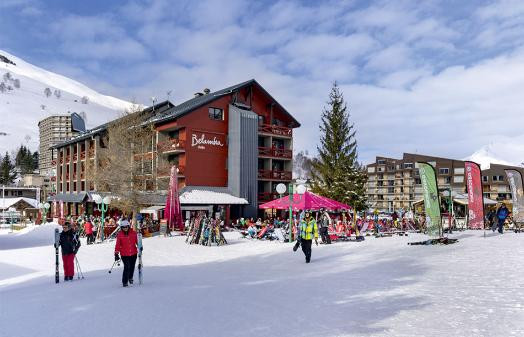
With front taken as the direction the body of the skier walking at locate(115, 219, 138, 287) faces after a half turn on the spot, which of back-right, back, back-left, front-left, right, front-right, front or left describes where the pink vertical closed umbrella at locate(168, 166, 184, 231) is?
front

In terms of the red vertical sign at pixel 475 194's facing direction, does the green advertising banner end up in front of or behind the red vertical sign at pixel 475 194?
in front

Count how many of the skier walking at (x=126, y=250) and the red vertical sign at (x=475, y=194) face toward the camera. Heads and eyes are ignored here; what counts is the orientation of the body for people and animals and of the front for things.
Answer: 2

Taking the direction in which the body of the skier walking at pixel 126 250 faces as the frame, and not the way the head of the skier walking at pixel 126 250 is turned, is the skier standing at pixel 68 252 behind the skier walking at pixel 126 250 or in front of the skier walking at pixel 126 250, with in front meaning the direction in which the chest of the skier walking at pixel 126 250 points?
behind

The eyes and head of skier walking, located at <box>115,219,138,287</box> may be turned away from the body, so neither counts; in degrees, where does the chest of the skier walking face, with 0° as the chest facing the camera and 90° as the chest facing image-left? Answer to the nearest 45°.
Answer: approximately 0°

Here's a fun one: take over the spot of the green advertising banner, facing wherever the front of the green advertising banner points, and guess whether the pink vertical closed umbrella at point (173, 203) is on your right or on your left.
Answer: on your right

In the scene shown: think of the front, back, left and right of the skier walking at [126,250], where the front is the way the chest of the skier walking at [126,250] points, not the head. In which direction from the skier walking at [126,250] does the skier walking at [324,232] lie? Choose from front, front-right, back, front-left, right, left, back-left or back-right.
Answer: back-left

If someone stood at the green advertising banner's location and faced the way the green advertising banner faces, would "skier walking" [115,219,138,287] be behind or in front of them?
in front

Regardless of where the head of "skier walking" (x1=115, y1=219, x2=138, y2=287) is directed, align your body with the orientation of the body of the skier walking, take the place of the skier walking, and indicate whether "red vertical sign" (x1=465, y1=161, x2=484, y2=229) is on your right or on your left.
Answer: on your left

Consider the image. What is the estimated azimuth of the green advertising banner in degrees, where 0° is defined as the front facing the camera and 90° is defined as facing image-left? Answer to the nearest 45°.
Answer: approximately 0°
